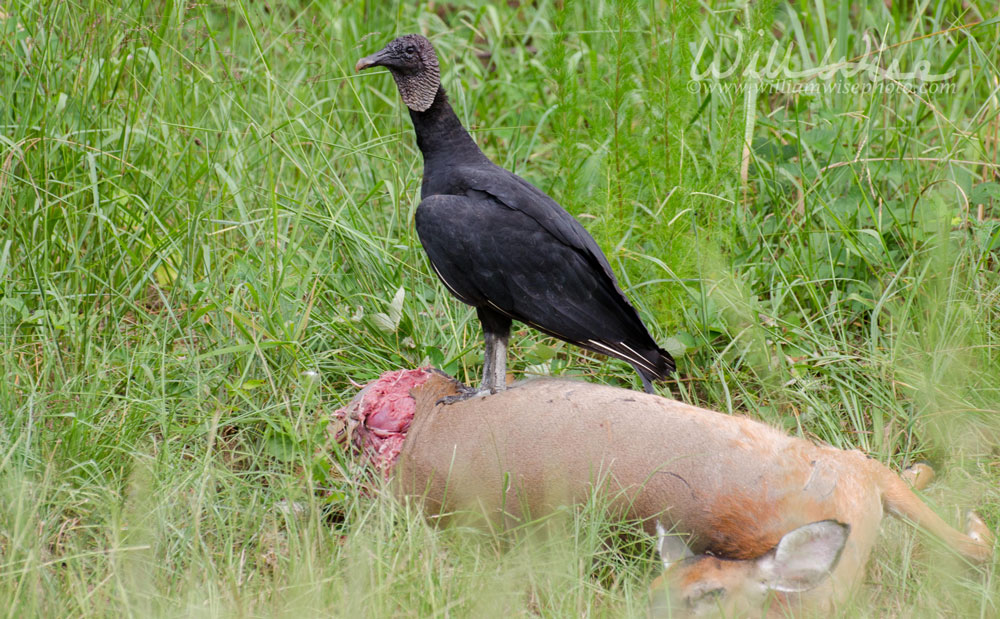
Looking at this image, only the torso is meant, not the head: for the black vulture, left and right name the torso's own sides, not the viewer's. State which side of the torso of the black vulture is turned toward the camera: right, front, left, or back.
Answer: left
